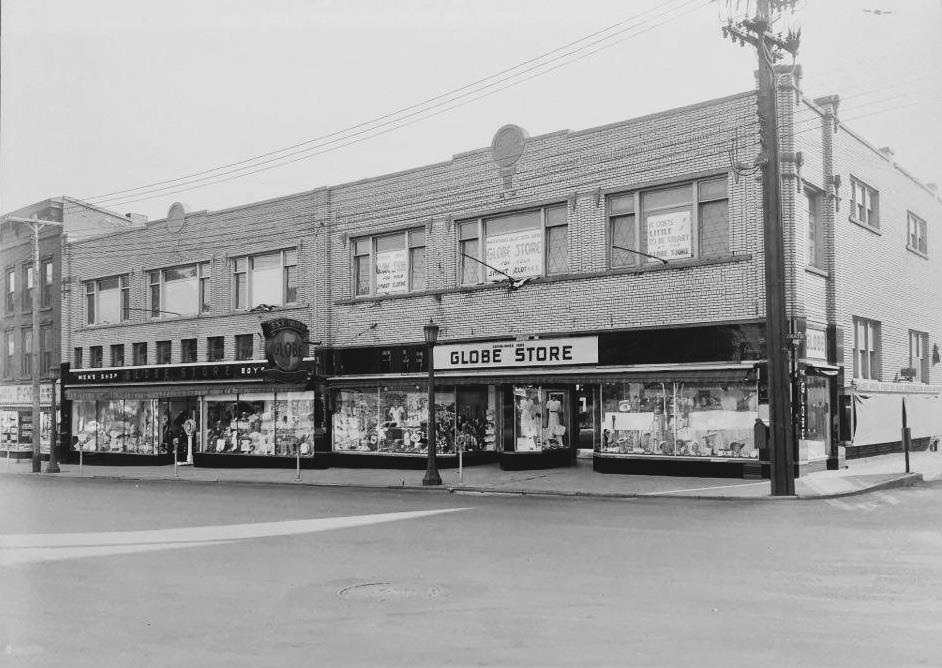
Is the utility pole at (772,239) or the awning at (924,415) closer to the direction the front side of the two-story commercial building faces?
the utility pole

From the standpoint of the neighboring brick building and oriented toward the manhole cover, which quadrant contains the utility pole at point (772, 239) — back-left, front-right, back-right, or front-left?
front-left

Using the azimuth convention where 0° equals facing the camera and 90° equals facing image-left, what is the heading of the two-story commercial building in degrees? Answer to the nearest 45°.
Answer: approximately 45°

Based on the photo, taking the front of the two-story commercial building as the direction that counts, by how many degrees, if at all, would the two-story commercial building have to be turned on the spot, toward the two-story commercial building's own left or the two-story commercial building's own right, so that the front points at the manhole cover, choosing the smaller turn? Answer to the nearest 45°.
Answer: approximately 45° to the two-story commercial building's own left
